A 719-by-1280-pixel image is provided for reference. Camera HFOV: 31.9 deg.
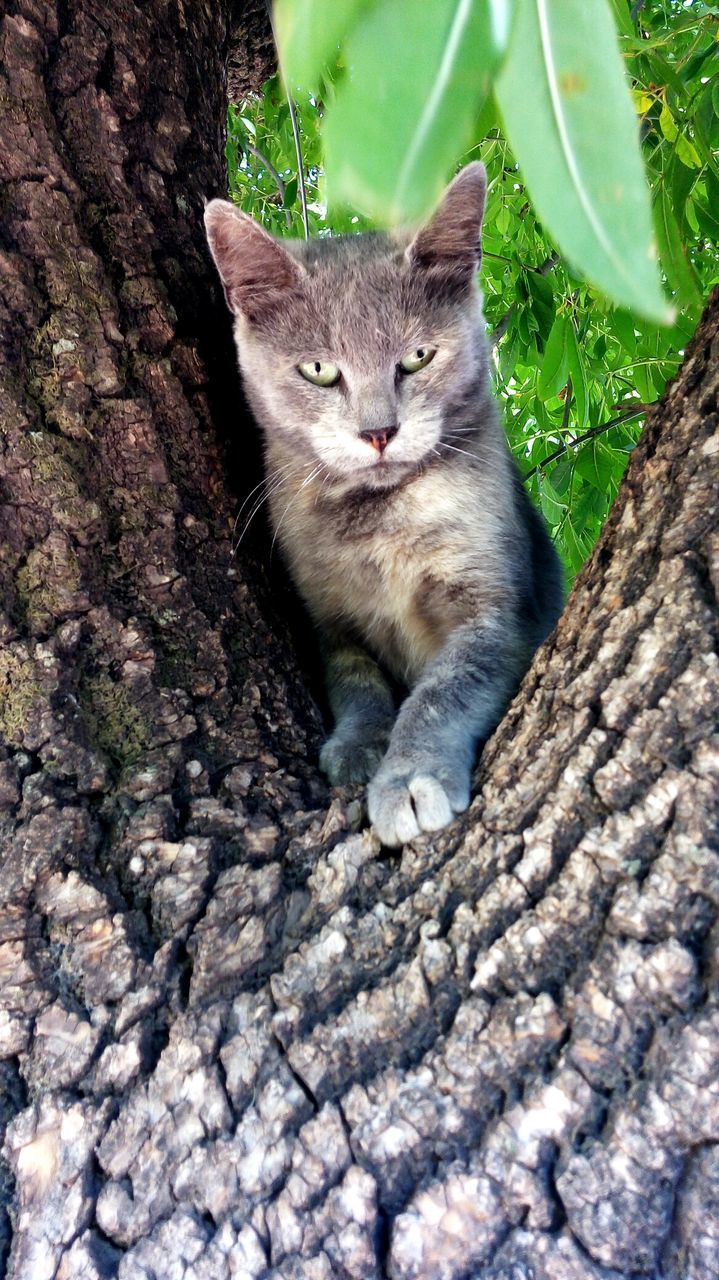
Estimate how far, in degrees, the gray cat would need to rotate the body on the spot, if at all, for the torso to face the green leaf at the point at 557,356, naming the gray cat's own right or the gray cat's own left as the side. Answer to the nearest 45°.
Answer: approximately 135° to the gray cat's own left

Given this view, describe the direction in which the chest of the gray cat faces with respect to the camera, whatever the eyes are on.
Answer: toward the camera
